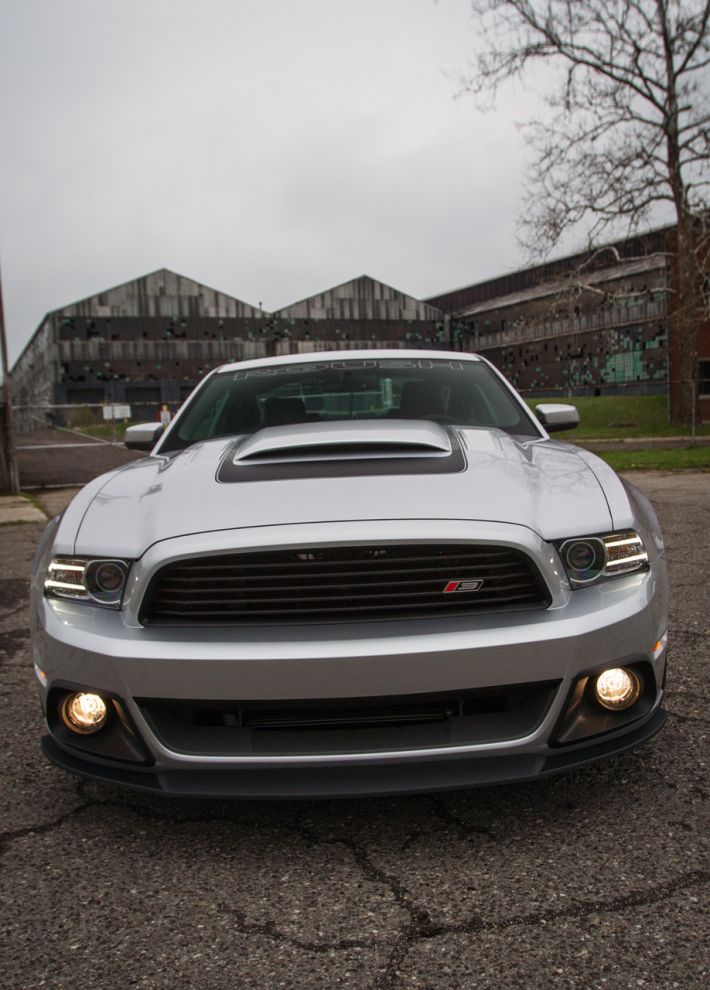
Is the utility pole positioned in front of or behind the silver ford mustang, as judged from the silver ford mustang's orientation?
behind

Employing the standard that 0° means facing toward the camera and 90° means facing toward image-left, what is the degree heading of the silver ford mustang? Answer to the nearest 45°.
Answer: approximately 0°

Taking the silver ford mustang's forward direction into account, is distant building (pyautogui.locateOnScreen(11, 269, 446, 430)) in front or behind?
behind

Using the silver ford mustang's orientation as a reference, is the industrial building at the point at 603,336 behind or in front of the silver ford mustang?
behind
